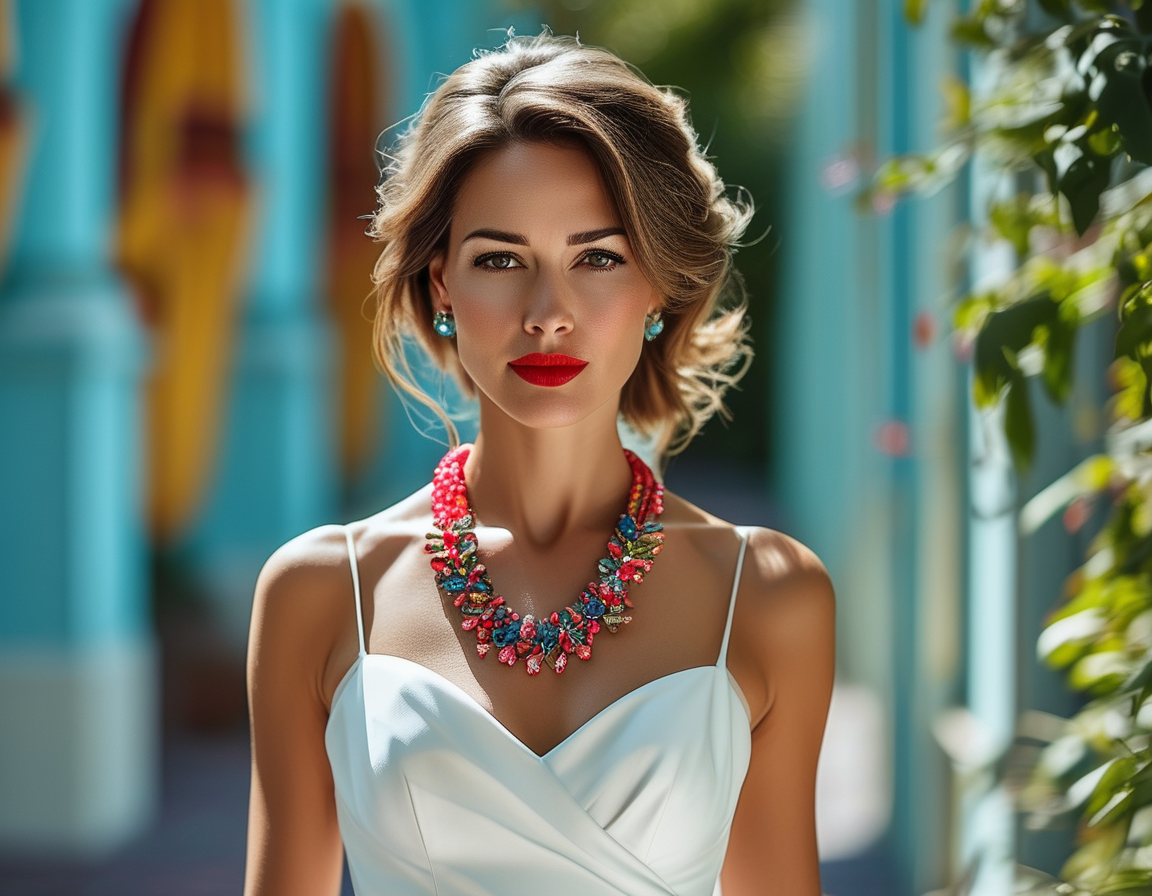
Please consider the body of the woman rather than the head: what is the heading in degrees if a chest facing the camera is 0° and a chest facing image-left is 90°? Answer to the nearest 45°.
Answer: approximately 0°
